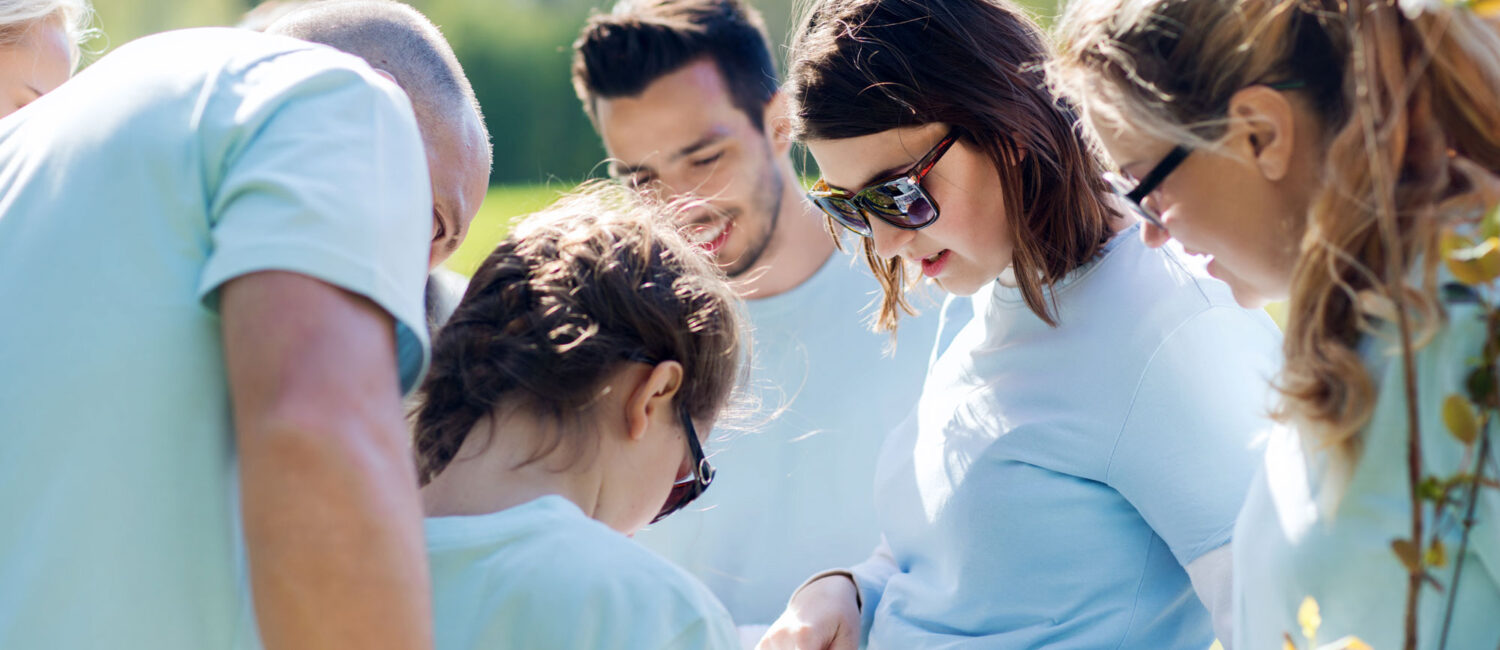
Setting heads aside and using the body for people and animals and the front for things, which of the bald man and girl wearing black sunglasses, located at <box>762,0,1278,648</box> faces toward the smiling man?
the bald man

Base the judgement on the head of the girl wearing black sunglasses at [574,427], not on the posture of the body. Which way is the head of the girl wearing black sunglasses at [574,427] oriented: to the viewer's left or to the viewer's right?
to the viewer's right

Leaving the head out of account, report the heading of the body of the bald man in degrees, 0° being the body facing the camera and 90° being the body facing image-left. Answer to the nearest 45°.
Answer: approximately 225°

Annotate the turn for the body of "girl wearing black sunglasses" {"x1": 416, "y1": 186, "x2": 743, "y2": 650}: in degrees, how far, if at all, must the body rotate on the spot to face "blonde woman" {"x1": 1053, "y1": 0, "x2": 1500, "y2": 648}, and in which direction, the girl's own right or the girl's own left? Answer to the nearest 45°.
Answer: approximately 90° to the girl's own right

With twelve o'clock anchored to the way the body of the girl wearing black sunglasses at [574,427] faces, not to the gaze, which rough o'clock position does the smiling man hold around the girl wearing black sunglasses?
The smiling man is roughly at 11 o'clock from the girl wearing black sunglasses.

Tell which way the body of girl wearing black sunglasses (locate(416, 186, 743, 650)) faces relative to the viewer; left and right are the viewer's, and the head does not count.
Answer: facing away from the viewer and to the right of the viewer

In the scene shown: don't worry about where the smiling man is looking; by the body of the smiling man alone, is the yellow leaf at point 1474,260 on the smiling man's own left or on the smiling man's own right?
on the smiling man's own left

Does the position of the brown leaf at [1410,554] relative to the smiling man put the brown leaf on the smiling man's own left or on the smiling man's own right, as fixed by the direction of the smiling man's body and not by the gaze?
on the smiling man's own left

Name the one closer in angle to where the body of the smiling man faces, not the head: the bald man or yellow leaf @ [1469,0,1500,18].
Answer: the bald man

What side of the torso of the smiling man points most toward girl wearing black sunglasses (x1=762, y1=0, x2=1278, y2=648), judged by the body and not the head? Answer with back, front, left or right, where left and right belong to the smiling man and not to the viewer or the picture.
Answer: left

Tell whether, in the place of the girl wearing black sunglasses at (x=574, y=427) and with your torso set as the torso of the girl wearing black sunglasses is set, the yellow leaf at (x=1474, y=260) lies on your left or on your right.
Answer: on your right

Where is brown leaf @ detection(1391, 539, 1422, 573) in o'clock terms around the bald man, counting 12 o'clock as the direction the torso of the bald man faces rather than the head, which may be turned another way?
The brown leaf is roughly at 3 o'clock from the bald man.

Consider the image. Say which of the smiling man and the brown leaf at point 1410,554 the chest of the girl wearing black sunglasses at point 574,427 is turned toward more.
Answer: the smiling man

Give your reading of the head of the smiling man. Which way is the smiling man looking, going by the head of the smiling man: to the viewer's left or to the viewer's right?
to the viewer's left

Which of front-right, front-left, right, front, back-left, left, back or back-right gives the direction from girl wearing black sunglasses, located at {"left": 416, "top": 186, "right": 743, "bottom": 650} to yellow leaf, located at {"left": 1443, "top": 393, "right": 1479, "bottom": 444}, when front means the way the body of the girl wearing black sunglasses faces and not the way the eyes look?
right

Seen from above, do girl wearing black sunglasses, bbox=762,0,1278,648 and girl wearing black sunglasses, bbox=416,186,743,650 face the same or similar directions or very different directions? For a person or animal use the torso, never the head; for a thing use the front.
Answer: very different directions

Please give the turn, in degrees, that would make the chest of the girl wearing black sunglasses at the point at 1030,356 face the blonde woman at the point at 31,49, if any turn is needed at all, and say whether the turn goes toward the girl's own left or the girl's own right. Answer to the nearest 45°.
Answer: approximately 45° to the girl's own right

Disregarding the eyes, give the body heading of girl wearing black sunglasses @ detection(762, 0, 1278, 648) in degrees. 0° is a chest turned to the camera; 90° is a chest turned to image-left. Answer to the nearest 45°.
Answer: approximately 45°
